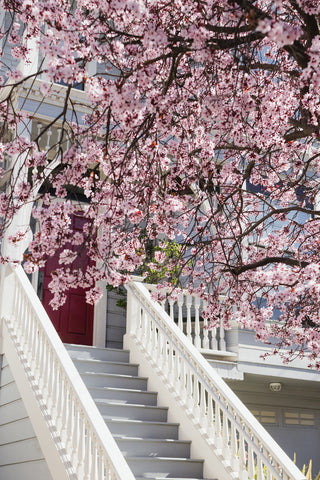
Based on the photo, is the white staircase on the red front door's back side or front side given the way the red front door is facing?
on the front side

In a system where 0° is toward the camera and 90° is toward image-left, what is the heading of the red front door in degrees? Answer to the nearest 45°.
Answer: approximately 0°

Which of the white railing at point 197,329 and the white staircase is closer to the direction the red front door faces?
the white staircase

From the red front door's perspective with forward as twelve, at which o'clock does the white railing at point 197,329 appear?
The white railing is roughly at 10 o'clock from the red front door.

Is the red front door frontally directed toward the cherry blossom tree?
yes

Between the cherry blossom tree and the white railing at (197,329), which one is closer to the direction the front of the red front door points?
the cherry blossom tree
